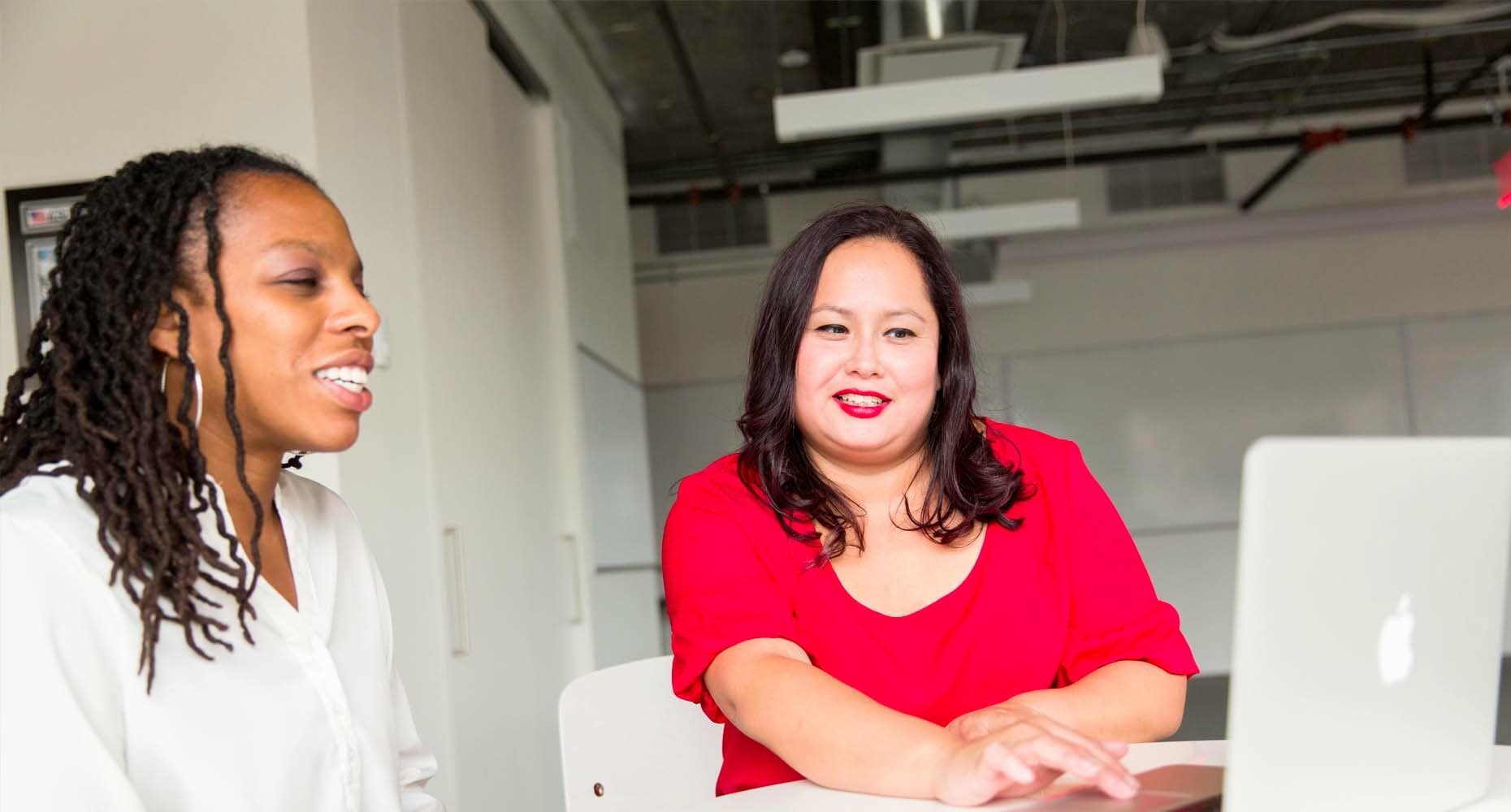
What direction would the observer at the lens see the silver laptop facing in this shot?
facing away from the viewer and to the left of the viewer

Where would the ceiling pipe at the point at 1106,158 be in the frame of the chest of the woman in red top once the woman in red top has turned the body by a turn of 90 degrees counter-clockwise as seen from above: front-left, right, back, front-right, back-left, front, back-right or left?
left

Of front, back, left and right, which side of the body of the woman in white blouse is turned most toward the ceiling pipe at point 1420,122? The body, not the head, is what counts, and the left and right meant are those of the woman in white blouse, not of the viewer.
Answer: left

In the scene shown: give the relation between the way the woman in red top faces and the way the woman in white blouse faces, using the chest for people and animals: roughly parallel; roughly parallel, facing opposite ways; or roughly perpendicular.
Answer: roughly perpendicular

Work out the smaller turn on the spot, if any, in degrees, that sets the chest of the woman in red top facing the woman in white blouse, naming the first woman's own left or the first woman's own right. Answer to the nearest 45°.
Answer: approximately 45° to the first woman's own right

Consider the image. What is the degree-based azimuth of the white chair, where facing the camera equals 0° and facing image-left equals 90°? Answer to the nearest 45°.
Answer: approximately 315°

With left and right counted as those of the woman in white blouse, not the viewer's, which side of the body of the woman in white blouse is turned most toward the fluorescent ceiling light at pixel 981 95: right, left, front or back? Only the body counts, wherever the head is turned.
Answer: left
